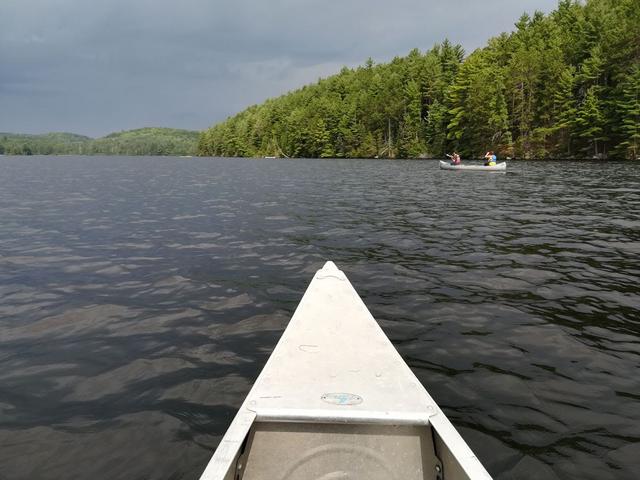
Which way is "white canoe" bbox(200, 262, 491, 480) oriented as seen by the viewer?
away from the camera
